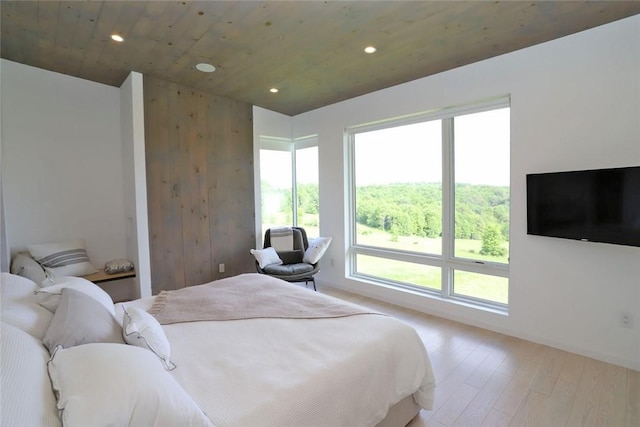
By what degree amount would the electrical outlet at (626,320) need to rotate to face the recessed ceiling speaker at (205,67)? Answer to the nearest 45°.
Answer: approximately 45° to its right

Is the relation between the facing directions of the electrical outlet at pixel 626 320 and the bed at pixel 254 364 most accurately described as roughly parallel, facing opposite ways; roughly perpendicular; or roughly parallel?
roughly parallel, facing opposite ways

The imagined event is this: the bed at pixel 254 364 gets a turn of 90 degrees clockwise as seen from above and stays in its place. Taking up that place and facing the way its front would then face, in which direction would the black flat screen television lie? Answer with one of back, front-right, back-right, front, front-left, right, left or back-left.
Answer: front-left

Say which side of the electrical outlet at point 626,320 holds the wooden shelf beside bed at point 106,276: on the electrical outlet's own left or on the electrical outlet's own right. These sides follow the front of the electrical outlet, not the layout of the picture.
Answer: on the electrical outlet's own right

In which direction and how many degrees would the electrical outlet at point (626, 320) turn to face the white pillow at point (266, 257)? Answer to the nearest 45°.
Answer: approximately 90° to its right

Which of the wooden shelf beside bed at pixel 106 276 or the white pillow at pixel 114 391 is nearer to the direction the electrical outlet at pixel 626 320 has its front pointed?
the white pillow

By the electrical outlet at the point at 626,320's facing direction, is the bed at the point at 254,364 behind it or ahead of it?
ahead

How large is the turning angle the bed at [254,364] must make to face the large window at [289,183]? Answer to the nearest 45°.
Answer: approximately 45° to its left

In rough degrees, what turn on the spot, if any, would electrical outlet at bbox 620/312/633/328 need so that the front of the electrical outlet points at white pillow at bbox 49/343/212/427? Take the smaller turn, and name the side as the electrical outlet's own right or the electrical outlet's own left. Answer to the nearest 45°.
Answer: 0° — it already faces it

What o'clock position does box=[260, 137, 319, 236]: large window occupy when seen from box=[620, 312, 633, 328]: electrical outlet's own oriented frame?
The large window is roughly at 3 o'clock from the electrical outlet.

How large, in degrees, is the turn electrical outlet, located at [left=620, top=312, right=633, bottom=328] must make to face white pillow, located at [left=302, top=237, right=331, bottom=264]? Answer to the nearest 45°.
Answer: approximately 90° to its right

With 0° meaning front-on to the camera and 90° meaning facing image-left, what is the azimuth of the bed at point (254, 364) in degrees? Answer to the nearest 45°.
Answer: approximately 225°
